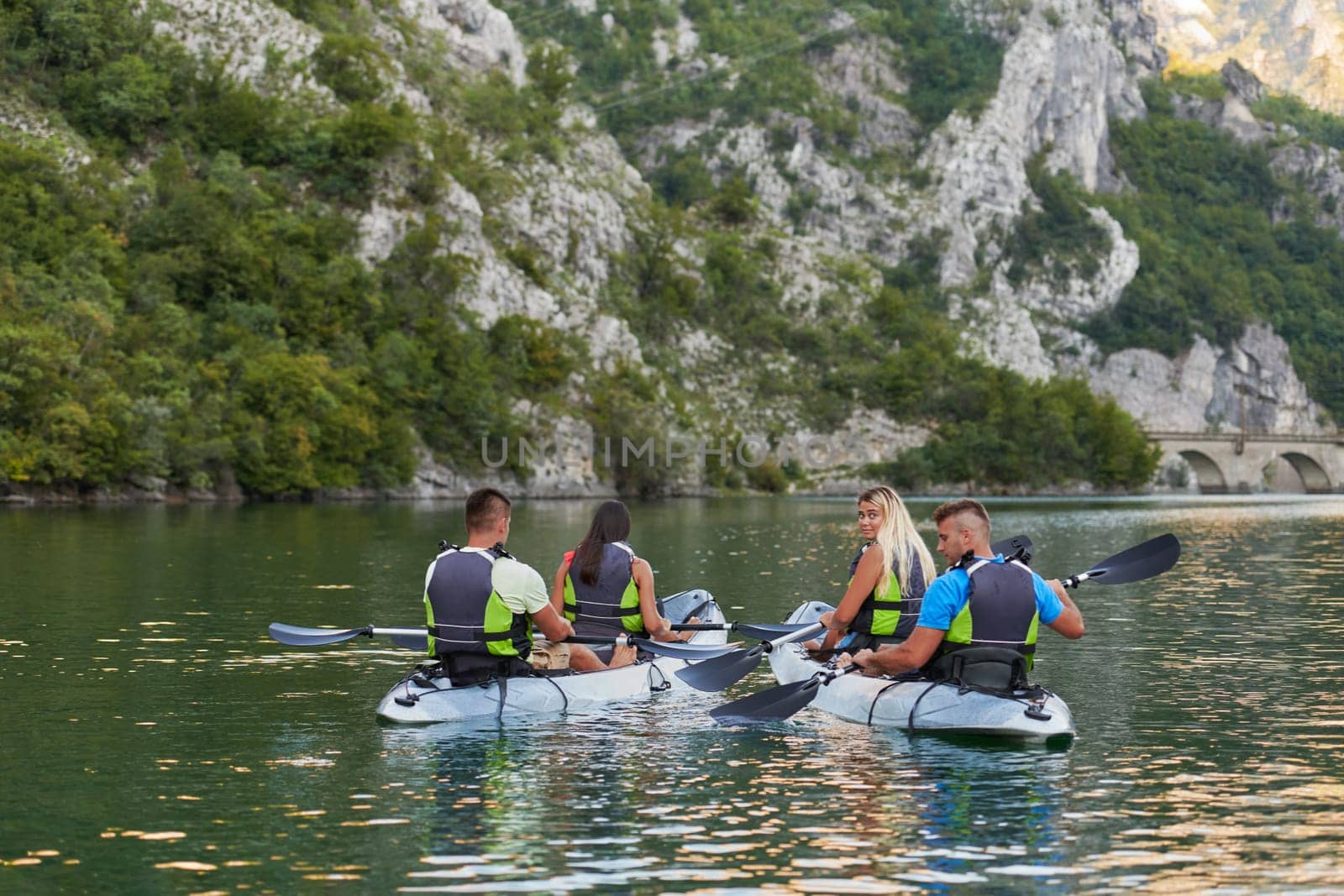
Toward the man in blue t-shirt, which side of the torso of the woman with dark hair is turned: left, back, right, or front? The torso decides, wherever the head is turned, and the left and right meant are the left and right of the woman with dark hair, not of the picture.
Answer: right

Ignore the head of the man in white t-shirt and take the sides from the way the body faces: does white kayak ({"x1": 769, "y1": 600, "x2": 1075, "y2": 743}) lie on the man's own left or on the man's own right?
on the man's own right

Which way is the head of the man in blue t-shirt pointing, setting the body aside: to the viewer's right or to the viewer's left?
to the viewer's left

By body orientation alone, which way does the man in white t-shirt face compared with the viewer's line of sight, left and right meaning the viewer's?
facing away from the viewer and to the right of the viewer

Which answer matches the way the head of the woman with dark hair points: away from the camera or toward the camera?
away from the camera

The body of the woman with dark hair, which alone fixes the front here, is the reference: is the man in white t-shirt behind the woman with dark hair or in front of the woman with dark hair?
behind

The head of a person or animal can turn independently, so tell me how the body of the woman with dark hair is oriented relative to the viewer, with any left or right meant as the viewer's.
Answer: facing away from the viewer and to the right of the viewer

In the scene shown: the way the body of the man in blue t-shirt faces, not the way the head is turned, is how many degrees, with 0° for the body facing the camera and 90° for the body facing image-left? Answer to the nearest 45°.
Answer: approximately 135°

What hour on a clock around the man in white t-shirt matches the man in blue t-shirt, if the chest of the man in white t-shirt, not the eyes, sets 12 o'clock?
The man in blue t-shirt is roughly at 2 o'clock from the man in white t-shirt.
